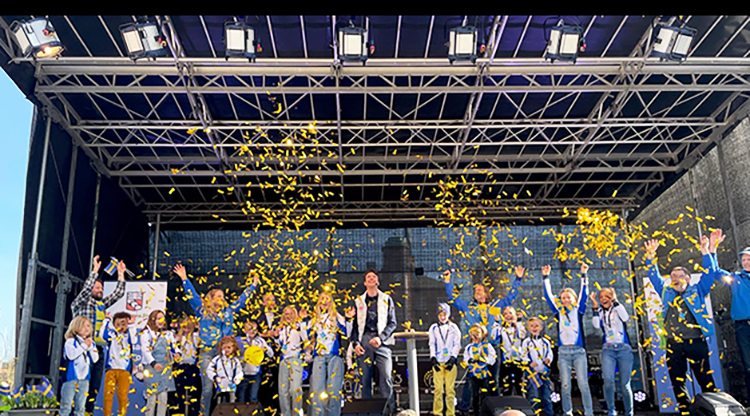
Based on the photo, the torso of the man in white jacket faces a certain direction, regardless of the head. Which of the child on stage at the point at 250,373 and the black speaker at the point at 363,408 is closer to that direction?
the black speaker

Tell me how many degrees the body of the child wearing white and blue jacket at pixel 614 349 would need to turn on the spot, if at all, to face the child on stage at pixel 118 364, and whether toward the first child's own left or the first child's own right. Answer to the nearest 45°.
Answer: approximately 90° to the first child's own right

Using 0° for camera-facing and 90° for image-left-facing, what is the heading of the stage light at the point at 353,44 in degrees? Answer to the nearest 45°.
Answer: approximately 0°

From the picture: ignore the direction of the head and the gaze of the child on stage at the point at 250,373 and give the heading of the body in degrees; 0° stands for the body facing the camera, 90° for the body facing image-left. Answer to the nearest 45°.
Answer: approximately 0°
